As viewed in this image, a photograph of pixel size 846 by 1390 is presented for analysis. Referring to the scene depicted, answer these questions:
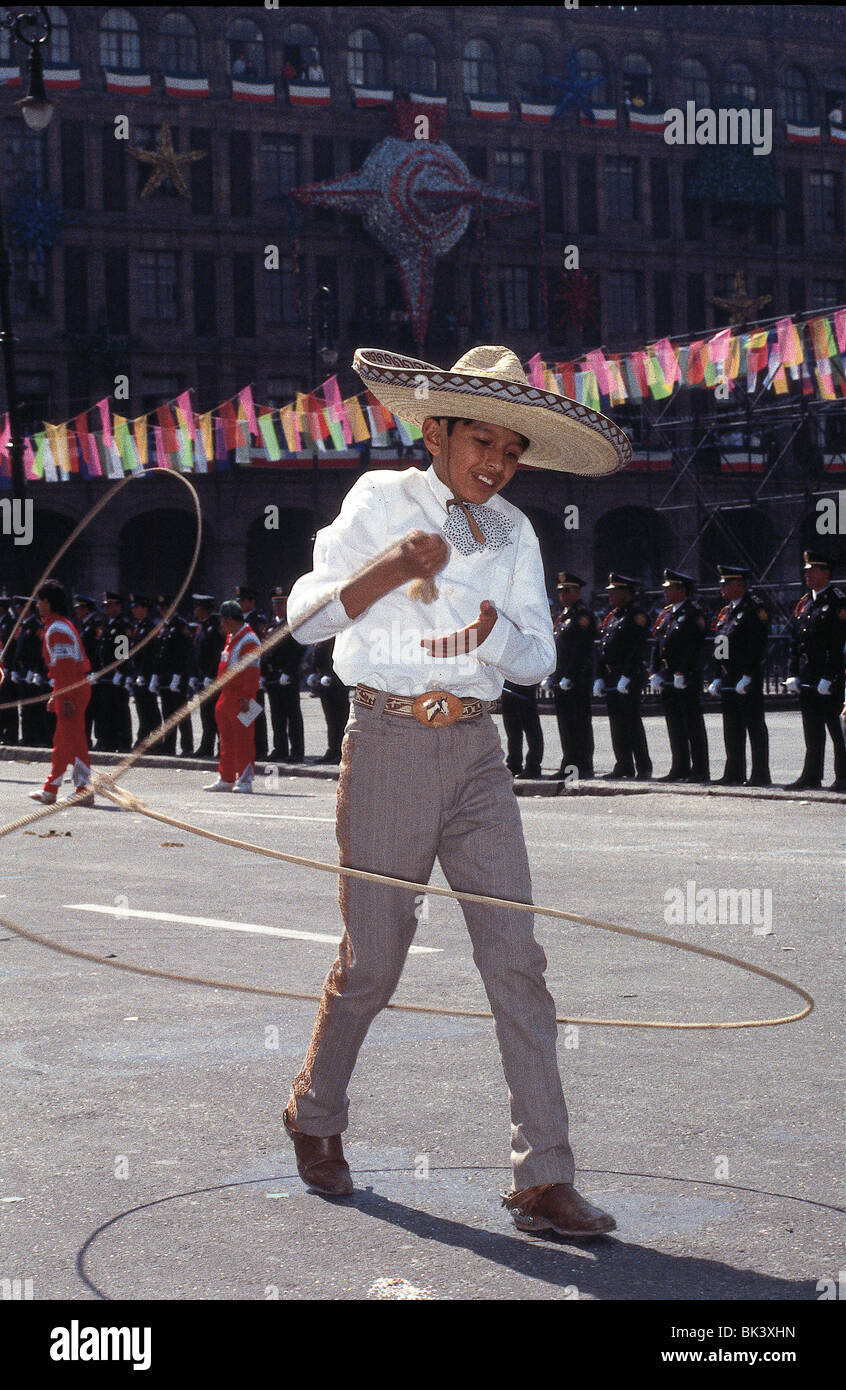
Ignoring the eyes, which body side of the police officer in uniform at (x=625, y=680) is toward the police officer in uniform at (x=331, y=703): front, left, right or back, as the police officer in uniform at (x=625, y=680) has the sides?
right

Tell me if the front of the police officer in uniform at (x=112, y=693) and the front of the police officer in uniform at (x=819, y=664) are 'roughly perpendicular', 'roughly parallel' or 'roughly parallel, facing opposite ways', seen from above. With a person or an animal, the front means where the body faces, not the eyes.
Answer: roughly parallel

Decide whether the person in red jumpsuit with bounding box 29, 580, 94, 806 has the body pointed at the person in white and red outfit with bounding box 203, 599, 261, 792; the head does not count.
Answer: no

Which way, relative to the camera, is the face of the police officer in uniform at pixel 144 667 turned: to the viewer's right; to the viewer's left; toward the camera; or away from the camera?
toward the camera

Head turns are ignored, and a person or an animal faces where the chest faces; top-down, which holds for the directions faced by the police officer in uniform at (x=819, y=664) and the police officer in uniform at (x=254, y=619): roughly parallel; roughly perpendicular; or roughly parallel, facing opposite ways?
roughly parallel

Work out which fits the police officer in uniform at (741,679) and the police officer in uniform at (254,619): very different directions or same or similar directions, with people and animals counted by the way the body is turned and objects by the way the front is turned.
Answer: same or similar directions

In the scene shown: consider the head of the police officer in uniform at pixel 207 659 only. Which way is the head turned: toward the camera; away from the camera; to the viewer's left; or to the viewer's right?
toward the camera

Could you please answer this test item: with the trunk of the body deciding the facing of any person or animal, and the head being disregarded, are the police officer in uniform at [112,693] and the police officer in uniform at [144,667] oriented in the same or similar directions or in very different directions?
same or similar directions

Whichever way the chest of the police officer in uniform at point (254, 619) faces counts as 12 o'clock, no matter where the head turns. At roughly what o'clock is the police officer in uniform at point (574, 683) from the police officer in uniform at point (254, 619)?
the police officer in uniform at point (574, 683) is roughly at 9 o'clock from the police officer in uniform at point (254, 619).

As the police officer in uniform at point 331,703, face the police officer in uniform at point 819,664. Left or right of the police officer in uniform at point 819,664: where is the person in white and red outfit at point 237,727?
right

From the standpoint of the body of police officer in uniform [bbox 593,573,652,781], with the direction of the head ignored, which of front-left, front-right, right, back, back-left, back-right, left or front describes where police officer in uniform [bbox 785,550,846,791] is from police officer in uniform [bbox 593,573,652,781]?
left

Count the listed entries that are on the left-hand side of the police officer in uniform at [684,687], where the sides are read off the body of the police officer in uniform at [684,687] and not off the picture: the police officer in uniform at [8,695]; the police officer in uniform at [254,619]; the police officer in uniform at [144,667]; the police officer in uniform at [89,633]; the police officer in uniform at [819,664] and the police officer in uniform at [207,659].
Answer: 1

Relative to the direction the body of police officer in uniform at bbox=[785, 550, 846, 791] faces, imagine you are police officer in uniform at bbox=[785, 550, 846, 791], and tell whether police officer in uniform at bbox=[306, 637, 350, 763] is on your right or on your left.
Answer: on your right

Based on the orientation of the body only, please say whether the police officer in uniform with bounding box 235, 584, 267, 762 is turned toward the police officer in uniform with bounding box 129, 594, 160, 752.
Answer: no

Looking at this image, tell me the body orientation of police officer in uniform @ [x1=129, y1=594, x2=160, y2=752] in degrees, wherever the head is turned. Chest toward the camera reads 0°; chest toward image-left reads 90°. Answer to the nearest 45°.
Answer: approximately 45°

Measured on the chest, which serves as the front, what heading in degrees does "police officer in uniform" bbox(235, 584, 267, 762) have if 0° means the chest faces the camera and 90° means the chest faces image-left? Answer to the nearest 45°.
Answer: approximately 45°

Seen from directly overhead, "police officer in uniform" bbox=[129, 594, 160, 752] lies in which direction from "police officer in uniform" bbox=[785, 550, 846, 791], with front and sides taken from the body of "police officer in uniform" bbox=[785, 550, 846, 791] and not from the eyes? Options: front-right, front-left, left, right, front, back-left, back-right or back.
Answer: right

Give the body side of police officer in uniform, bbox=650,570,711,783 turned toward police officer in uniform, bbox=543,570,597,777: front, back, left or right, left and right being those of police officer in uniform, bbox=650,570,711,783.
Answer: right

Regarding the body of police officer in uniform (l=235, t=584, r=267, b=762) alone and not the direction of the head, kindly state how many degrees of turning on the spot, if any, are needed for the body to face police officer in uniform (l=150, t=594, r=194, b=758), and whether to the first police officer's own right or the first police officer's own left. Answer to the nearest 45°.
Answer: approximately 90° to the first police officer's own right

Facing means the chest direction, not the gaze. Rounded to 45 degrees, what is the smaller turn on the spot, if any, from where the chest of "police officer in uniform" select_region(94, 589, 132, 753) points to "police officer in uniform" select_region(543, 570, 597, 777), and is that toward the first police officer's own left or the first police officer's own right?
approximately 90° to the first police officer's own left
